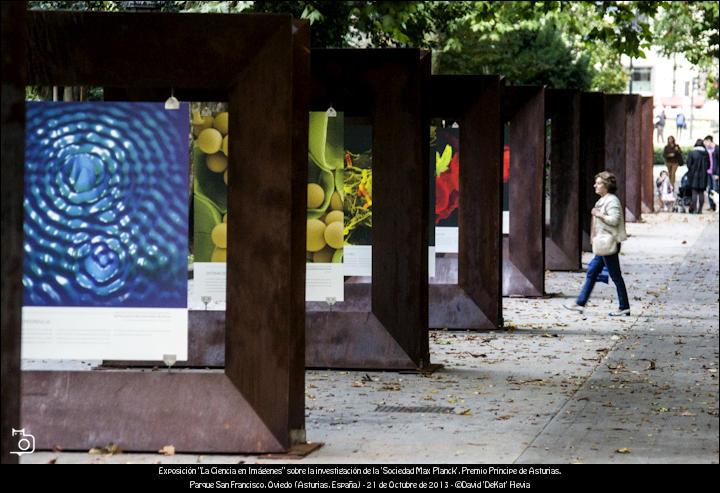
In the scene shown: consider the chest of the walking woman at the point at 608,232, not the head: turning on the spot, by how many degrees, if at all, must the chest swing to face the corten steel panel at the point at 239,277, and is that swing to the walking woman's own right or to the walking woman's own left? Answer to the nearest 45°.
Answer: approximately 90° to the walking woman's own left

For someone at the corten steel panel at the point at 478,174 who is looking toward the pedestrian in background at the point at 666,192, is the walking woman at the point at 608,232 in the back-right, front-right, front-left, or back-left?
front-right

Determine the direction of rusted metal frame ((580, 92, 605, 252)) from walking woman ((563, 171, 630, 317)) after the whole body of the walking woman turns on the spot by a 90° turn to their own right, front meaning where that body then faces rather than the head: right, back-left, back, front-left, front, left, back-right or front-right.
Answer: front

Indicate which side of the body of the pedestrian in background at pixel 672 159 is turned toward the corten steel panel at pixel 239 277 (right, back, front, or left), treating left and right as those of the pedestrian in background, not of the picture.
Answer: front

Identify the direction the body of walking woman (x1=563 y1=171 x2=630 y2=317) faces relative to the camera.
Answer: to the viewer's left

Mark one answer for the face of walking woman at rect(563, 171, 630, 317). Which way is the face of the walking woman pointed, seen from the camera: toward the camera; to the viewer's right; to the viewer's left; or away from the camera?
to the viewer's left

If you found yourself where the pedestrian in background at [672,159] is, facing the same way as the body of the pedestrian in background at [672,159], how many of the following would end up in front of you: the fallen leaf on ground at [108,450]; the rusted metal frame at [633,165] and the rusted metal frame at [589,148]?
3

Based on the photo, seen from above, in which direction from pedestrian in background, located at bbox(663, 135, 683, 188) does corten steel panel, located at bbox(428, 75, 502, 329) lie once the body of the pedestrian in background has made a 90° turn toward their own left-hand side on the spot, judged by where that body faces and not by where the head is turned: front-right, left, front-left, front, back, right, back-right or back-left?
right

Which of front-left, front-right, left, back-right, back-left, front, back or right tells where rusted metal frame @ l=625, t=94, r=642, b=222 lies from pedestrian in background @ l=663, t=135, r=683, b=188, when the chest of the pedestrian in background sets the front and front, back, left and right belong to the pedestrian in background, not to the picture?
front

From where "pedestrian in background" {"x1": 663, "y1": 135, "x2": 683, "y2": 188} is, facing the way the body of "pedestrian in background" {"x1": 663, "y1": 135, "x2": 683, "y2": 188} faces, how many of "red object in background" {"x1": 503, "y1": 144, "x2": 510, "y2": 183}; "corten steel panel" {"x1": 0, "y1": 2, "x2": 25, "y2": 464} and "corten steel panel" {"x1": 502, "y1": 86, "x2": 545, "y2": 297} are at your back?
0

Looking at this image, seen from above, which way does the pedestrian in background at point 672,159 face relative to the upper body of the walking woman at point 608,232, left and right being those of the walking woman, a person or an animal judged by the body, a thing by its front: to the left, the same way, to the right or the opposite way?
to the left

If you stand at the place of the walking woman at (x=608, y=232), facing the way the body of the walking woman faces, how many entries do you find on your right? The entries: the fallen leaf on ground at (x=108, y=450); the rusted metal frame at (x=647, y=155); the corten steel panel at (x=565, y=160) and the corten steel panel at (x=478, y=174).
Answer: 2

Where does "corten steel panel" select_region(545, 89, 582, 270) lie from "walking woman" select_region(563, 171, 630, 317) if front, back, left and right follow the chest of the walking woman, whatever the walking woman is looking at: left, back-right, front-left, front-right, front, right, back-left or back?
right

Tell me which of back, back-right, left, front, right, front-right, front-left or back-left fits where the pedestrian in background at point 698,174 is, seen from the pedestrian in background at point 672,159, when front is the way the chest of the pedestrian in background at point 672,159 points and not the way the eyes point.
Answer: front

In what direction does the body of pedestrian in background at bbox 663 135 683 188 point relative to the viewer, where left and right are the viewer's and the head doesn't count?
facing the viewer
